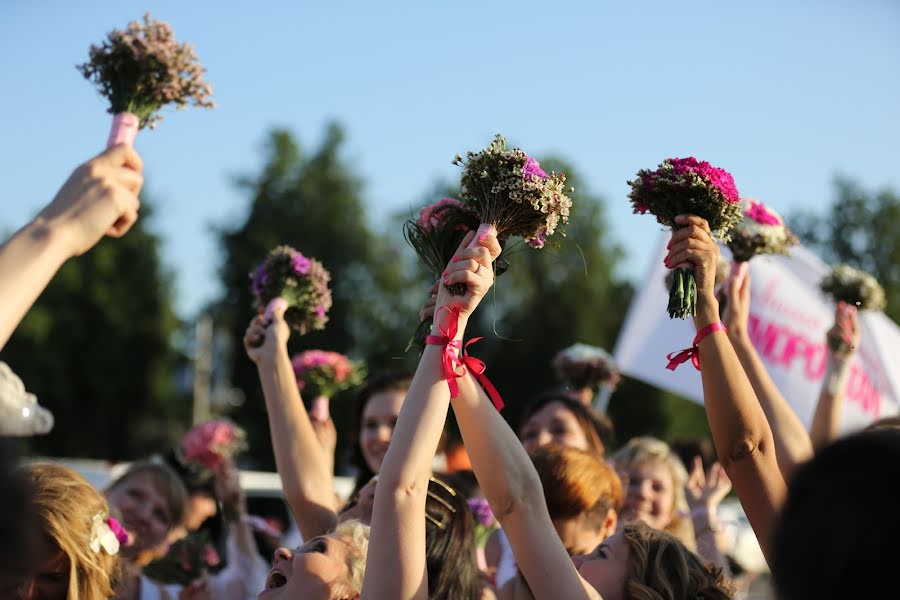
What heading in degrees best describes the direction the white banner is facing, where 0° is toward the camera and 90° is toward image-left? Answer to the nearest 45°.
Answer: approximately 0°

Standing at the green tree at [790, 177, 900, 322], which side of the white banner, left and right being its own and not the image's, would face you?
back
